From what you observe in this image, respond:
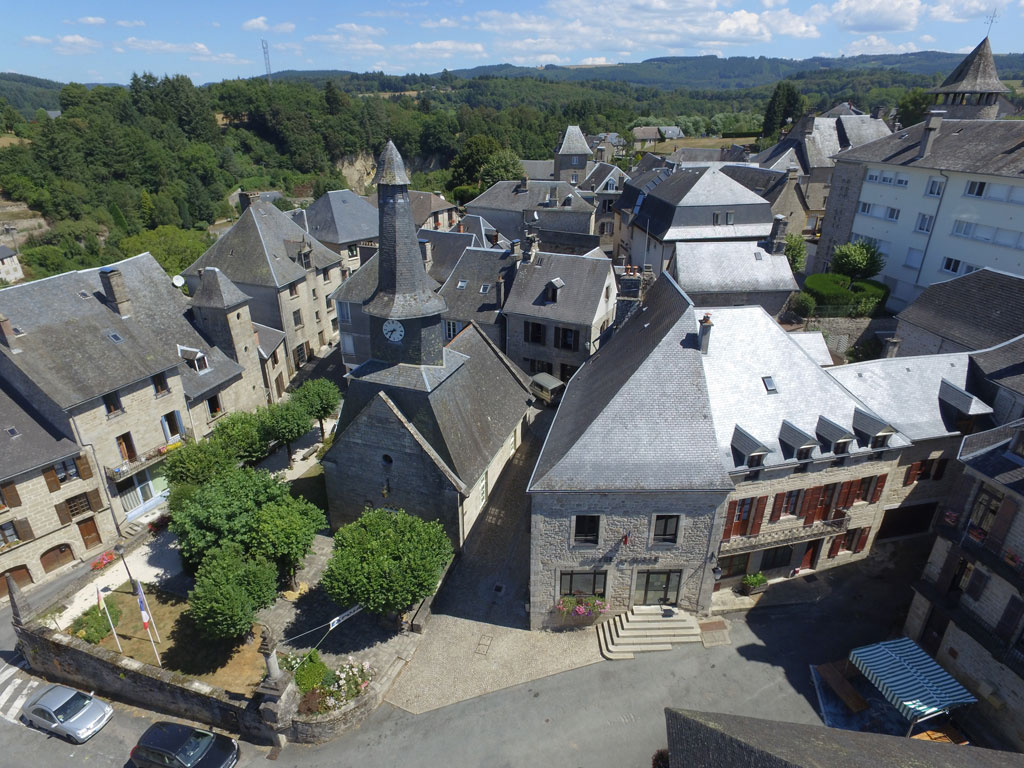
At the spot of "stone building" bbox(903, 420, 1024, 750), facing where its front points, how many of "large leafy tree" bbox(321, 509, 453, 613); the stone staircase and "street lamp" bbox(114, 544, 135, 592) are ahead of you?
3

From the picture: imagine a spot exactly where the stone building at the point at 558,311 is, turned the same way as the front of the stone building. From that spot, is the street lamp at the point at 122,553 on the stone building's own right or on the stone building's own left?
on the stone building's own right

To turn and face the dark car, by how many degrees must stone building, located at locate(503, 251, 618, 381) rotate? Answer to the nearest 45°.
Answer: approximately 45° to its right

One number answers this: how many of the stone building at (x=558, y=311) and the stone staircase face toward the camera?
2

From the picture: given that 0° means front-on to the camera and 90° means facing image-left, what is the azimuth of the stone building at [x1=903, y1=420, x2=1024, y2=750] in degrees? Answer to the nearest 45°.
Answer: approximately 45°

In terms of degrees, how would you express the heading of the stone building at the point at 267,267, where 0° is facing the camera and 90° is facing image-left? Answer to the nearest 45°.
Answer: approximately 315°

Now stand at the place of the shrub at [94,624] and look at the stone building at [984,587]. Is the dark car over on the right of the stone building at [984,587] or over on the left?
right

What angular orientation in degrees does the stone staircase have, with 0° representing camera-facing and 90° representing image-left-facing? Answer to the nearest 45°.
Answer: approximately 0°
